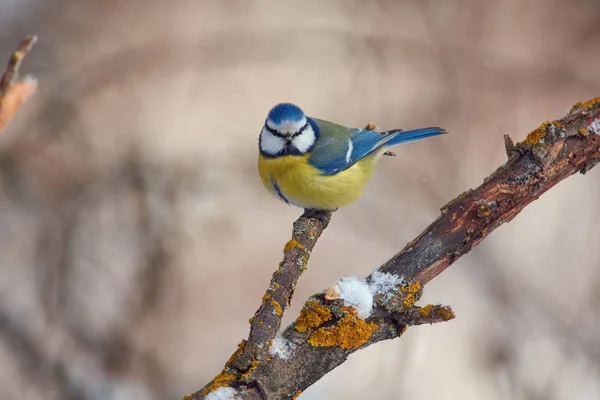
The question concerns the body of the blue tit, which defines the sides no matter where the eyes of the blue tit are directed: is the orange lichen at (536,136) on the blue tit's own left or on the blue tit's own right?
on the blue tit's own left

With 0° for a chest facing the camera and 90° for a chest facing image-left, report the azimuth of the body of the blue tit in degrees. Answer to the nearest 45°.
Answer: approximately 45°
